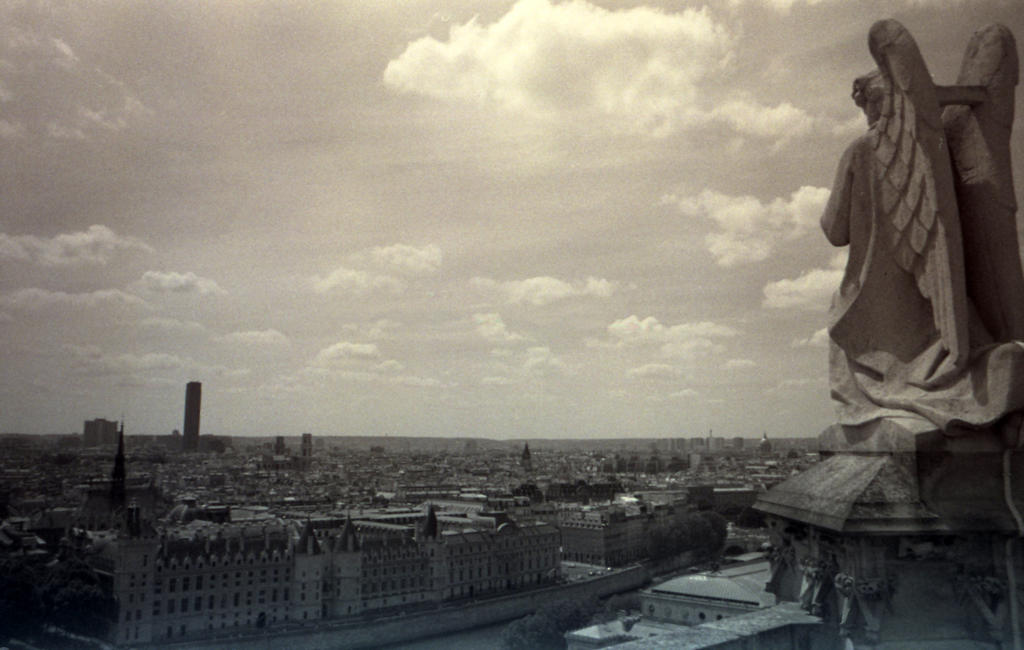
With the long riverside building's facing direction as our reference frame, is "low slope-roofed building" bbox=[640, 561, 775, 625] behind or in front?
in front

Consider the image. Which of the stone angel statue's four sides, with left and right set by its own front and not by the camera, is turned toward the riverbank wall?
front

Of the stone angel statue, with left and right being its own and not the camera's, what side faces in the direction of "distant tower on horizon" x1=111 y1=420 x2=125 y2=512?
front

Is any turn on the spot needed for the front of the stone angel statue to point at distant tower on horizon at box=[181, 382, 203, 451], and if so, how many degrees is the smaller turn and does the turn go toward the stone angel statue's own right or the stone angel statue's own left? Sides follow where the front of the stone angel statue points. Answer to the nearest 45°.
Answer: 0° — it already faces it

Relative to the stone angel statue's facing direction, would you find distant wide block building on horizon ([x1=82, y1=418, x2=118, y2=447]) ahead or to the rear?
ahead

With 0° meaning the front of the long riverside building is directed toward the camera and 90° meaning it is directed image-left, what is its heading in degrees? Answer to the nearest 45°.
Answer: approximately 315°

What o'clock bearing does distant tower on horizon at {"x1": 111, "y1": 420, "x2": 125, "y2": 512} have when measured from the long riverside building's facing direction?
The distant tower on horizon is roughly at 5 o'clock from the long riverside building.

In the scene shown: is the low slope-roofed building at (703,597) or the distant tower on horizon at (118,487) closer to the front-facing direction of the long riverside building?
the low slope-roofed building

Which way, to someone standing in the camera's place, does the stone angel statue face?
facing away from the viewer and to the left of the viewer

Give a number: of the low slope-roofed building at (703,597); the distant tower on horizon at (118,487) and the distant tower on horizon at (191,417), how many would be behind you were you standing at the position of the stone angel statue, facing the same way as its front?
0

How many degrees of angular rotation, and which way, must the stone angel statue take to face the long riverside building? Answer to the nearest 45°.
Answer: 0° — it already faces it
